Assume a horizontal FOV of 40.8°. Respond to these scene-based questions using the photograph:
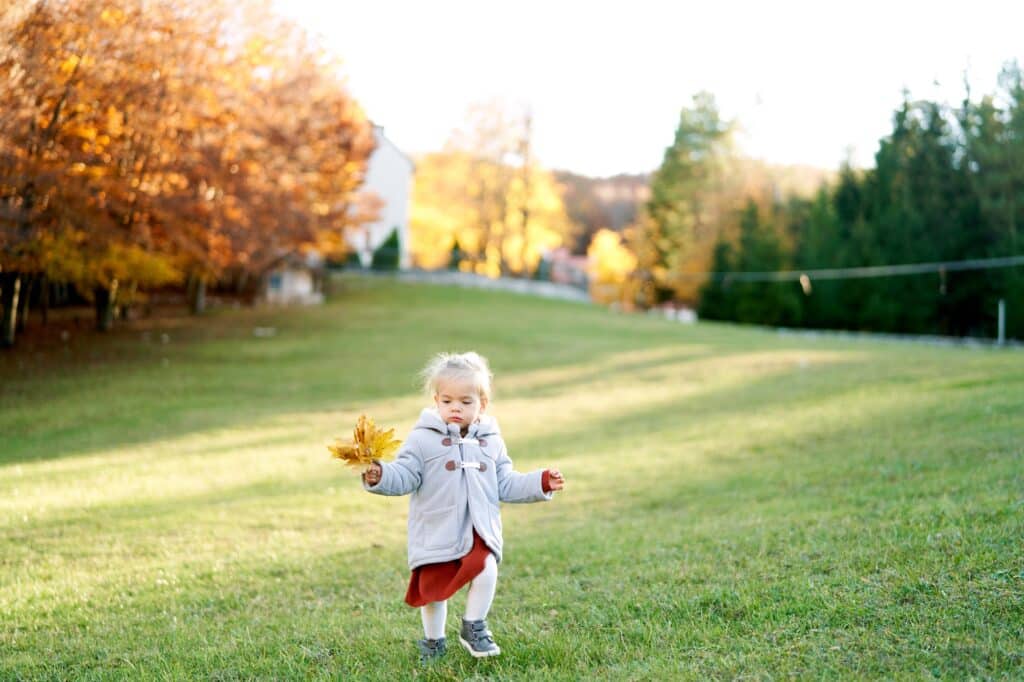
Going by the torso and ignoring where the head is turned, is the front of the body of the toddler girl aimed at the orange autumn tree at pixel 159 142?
no

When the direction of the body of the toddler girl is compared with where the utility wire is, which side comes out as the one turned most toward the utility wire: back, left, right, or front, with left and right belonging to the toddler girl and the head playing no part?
back

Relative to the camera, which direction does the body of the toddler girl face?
toward the camera

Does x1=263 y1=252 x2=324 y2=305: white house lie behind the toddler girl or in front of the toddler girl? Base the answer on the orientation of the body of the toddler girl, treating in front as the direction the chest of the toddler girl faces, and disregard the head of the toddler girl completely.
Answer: behind

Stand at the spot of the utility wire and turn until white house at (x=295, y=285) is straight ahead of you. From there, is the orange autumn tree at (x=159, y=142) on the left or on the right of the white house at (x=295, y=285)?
left

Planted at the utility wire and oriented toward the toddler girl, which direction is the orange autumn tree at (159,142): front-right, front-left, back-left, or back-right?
front-right

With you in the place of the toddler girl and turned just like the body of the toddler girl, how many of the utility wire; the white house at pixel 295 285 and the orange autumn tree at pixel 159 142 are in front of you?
0
